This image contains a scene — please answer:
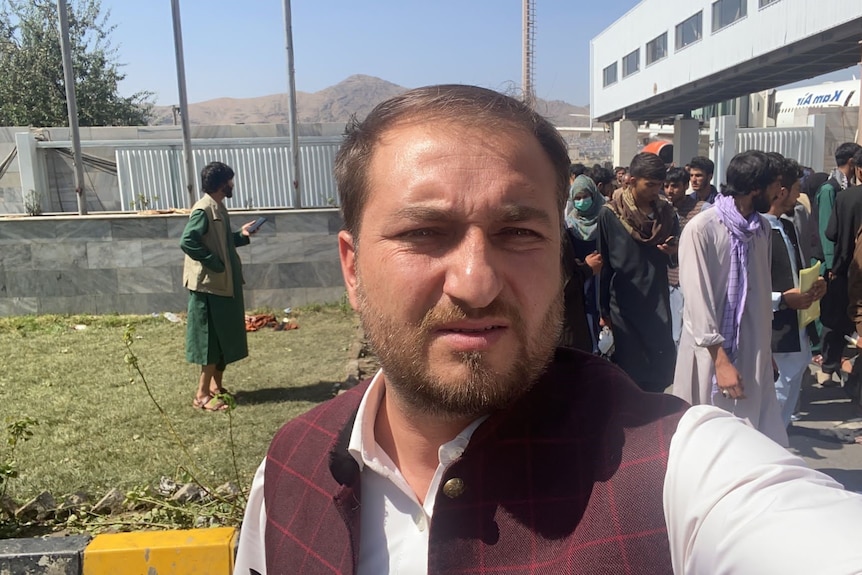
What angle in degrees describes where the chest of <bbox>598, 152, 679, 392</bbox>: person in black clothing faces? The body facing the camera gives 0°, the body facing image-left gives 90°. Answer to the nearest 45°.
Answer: approximately 315°

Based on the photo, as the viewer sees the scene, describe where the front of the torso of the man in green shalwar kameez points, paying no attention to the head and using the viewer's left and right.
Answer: facing to the right of the viewer

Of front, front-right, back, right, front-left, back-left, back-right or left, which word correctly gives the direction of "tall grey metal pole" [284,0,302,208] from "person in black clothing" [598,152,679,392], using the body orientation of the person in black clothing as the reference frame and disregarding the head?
back

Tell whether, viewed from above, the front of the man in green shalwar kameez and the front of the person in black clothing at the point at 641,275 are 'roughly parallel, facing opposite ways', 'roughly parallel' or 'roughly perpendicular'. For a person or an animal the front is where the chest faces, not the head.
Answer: roughly perpendicular

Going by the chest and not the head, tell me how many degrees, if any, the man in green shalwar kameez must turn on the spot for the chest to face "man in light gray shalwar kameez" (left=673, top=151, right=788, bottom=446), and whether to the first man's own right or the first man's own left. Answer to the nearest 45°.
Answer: approximately 45° to the first man's own right

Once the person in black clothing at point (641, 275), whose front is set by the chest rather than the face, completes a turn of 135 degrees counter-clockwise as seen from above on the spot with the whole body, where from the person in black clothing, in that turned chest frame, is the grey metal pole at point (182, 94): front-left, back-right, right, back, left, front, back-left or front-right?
front-left

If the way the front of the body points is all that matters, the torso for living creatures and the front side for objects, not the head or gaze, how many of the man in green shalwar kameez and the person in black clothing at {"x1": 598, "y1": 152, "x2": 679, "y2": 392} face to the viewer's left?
0

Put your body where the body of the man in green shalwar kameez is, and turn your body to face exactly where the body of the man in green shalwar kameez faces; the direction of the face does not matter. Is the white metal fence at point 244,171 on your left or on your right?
on your left

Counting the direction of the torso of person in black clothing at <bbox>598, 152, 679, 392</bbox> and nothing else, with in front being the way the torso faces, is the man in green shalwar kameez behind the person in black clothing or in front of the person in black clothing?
behind

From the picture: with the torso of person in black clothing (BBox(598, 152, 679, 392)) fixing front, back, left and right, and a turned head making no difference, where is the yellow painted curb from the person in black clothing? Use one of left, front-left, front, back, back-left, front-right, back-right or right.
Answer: right

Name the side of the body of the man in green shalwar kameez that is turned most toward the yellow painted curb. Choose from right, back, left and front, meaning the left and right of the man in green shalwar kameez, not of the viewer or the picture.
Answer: right

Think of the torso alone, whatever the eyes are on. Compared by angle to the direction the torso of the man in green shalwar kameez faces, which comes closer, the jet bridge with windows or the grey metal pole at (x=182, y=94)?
the jet bridge with windows

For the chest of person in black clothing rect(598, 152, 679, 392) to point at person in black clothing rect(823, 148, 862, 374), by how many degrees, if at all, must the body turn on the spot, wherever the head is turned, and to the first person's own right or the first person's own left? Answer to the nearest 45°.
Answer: approximately 90° to the first person's own left

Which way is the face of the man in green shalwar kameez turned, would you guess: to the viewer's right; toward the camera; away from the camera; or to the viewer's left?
to the viewer's right

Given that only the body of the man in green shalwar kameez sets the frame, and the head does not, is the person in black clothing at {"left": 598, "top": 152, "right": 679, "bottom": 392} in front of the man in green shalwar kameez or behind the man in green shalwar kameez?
in front

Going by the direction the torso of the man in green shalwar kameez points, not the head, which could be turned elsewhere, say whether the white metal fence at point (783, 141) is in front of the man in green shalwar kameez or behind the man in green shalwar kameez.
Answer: in front
